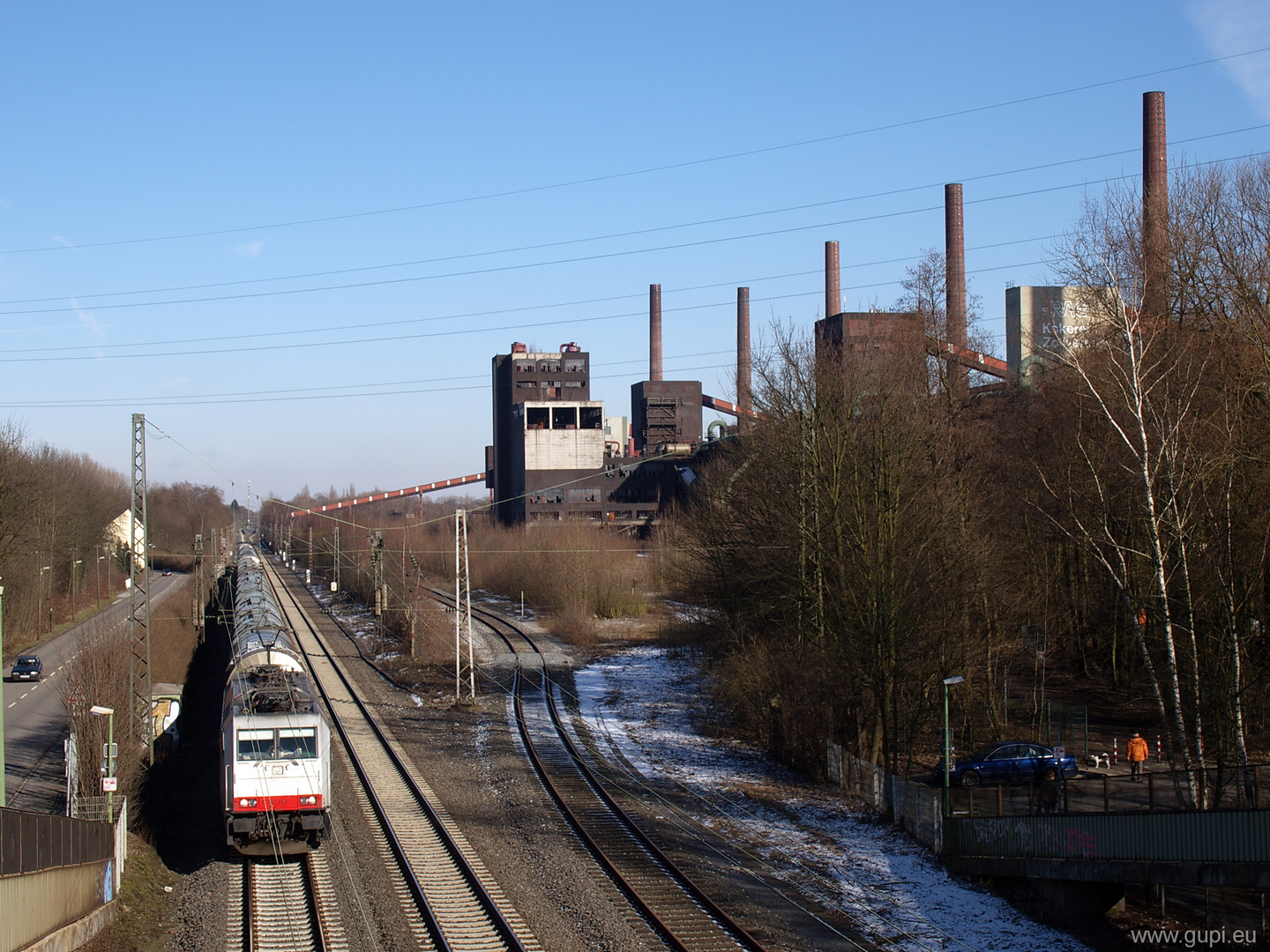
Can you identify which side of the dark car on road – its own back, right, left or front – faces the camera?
front

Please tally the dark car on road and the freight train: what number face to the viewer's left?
0

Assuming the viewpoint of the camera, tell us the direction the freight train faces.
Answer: facing the viewer

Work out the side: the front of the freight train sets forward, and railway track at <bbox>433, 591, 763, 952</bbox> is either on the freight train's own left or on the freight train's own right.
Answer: on the freight train's own left

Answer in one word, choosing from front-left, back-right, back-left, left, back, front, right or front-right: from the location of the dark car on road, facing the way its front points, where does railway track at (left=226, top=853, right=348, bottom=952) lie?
front

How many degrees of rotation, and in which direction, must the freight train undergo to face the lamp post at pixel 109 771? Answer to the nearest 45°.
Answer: approximately 135° to its right

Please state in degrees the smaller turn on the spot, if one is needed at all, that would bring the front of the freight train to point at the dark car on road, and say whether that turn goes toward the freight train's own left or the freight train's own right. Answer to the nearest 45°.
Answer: approximately 180°

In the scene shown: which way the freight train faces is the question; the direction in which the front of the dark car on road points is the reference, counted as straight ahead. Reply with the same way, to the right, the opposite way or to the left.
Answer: the same way

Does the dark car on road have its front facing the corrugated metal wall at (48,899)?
yes
